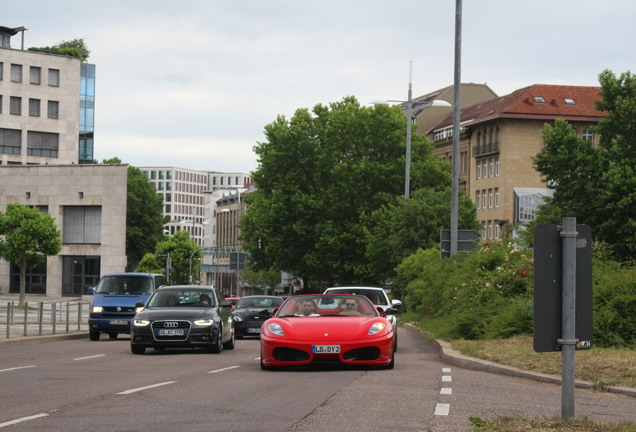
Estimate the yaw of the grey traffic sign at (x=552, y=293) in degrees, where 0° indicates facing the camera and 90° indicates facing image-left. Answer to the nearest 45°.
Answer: approximately 180°

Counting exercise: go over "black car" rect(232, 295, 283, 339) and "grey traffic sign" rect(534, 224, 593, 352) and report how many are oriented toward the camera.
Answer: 1

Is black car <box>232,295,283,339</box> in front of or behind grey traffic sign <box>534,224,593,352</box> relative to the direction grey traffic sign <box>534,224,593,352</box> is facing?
in front

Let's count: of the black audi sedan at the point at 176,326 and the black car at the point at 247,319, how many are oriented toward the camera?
2

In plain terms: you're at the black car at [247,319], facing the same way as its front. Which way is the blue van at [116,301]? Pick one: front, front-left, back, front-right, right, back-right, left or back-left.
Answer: front-right

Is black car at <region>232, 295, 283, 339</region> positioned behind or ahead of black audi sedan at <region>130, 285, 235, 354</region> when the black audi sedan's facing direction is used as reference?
behind

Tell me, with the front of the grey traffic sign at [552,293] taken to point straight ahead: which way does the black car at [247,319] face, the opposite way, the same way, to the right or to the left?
the opposite way

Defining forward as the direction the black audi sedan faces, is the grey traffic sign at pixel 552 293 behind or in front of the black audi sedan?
in front

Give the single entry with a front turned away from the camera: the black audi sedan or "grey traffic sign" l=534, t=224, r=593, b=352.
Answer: the grey traffic sign

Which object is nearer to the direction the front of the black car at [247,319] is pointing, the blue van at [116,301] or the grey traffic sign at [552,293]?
the grey traffic sign

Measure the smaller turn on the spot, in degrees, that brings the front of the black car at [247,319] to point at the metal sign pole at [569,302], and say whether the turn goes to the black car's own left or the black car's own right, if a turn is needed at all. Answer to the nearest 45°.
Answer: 0° — it already faces it

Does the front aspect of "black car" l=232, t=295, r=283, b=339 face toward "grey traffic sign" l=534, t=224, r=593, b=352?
yes

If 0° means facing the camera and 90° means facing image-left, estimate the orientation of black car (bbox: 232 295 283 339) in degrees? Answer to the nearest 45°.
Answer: approximately 0°

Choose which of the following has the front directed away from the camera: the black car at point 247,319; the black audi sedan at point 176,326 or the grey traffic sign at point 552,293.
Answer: the grey traffic sign

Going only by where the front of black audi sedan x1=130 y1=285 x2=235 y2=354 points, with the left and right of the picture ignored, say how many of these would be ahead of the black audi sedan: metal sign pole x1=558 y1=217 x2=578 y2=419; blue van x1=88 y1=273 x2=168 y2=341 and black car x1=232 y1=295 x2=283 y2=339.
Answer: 1

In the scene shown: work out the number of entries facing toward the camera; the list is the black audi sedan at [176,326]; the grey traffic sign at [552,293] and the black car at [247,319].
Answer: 2
